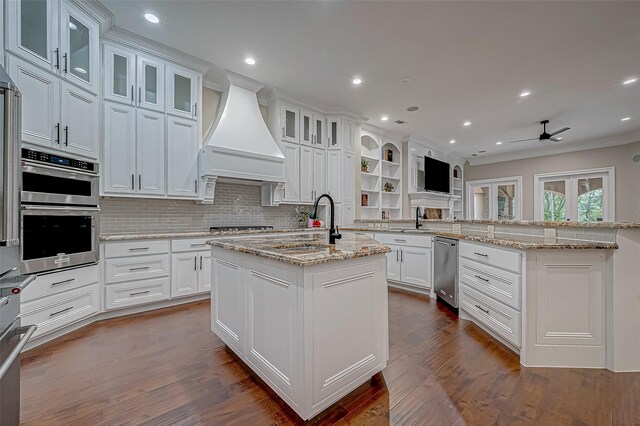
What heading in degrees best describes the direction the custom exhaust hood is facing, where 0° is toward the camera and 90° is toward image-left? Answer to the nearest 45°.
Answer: approximately 315°

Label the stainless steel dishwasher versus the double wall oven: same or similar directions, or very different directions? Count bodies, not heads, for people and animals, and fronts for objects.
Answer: very different directions

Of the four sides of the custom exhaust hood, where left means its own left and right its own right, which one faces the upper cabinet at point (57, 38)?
right
